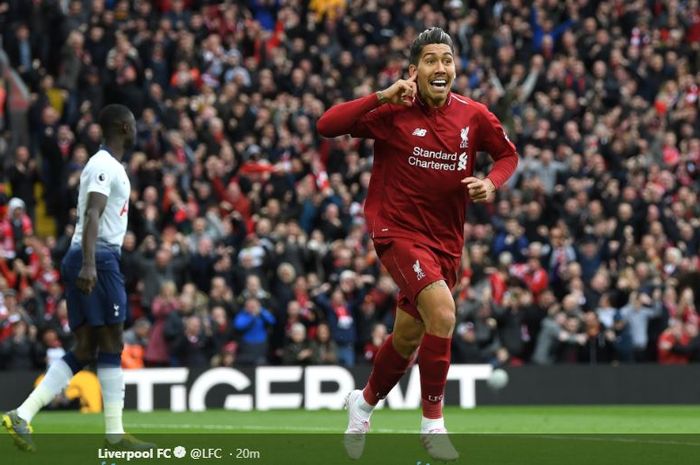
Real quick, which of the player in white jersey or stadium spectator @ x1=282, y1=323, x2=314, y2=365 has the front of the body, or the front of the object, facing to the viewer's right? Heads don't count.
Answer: the player in white jersey

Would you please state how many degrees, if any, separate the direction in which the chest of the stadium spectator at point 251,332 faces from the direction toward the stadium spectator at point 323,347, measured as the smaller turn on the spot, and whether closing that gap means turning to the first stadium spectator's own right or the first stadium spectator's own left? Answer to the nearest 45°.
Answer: approximately 90° to the first stadium spectator's own left

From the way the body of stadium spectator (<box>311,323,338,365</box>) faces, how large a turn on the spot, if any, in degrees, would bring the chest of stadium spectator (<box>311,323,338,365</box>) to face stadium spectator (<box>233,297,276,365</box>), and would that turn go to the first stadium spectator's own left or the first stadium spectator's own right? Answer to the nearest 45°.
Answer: approximately 90° to the first stadium spectator's own right

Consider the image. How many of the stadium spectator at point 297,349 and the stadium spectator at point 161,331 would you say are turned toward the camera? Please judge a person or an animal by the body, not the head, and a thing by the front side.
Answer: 2

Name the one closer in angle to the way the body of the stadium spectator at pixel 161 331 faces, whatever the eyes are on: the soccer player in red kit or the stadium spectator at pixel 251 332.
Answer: the soccer player in red kit

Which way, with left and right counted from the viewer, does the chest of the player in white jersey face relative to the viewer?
facing to the right of the viewer

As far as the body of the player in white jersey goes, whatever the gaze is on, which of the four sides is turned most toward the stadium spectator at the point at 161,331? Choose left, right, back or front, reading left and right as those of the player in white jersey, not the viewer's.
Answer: left

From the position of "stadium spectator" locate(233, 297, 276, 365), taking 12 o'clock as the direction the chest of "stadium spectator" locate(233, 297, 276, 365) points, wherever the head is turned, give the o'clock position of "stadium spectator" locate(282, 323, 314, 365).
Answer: "stadium spectator" locate(282, 323, 314, 365) is roughly at 9 o'clock from "stadium spectator" locate(233, 297, 276, 365).

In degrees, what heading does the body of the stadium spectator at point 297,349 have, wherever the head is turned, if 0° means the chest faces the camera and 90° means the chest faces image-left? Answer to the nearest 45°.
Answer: approximately 0°

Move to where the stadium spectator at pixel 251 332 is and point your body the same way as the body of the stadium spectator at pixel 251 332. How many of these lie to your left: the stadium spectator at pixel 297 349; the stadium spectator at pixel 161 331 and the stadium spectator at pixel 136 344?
1

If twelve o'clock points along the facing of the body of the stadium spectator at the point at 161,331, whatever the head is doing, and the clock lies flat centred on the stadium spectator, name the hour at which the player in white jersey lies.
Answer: The player in white jersey is roughly at 12 o'clock from the stadium spectator.

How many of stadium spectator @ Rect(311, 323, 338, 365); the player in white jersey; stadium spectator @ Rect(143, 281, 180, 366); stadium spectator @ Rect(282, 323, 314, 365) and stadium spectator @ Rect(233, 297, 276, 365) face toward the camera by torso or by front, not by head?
4

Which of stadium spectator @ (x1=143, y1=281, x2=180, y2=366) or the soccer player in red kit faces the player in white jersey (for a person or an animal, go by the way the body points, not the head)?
the stadium spectator

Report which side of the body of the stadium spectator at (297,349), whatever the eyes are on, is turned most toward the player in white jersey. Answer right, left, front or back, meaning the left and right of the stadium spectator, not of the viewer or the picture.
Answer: front

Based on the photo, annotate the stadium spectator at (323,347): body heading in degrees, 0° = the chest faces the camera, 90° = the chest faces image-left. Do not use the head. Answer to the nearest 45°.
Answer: approximately 0°
